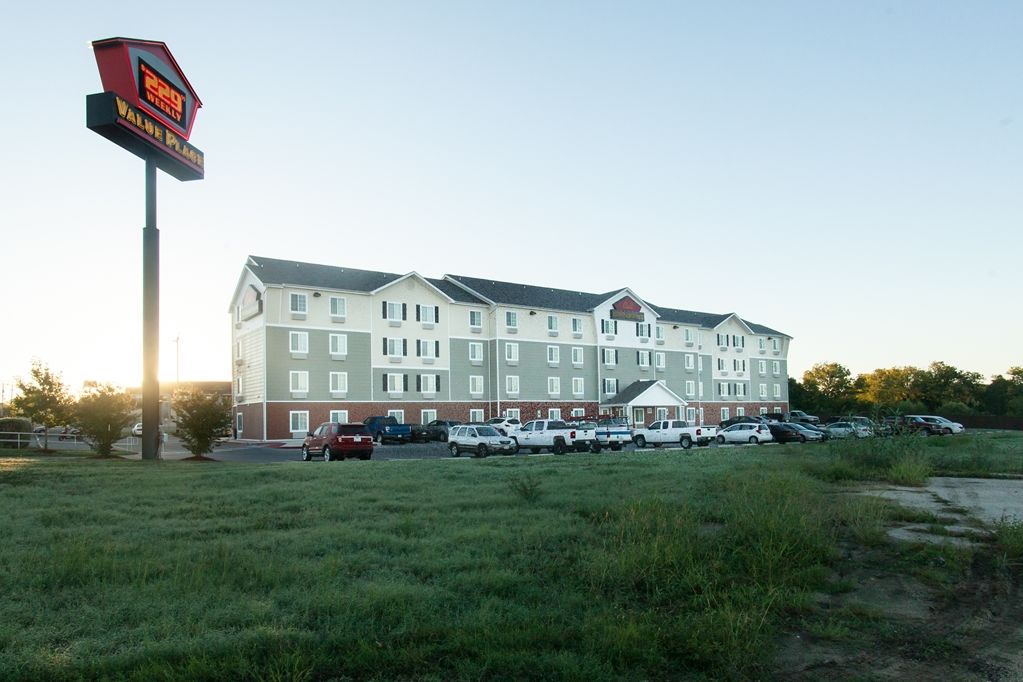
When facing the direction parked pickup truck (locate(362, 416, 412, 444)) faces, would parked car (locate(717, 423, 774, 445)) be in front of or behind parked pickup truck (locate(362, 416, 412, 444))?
behind

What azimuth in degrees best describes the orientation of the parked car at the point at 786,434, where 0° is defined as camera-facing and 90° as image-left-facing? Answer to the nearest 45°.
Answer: approximately 135°

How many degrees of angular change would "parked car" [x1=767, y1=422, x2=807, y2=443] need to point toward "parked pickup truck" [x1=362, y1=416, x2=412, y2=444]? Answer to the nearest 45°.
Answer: approximately 45° to its left

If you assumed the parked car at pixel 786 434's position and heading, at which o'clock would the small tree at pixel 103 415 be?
The small tree is roughly at 9 o'clock from the parked car.

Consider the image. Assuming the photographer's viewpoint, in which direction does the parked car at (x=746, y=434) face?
facing away from the viewer and to the left of the viewer
